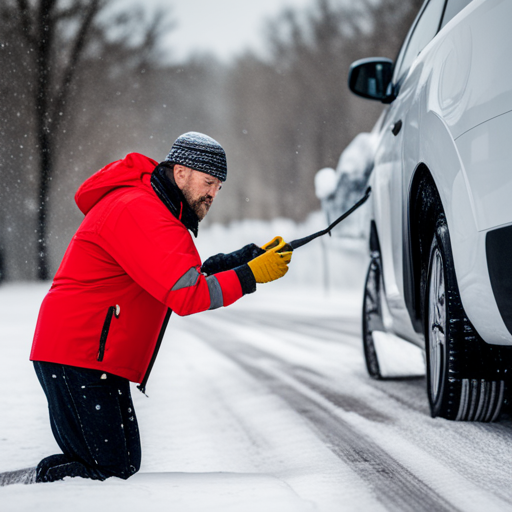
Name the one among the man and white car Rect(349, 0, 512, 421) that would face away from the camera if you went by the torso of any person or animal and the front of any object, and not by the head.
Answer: the white car

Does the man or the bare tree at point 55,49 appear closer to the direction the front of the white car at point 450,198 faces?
the bare tree

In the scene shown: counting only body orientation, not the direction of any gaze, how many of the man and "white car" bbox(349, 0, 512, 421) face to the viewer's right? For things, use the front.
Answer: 1

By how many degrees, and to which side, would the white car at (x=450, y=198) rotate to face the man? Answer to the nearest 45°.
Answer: approximately 135° to its left

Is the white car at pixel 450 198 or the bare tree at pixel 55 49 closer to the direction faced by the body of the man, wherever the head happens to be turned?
the white car

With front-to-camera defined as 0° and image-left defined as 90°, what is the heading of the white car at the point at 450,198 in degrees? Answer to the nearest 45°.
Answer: approximately 180°

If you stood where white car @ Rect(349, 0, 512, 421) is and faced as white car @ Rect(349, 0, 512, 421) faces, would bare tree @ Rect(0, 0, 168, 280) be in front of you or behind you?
in front

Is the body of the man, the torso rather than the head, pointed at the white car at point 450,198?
yes

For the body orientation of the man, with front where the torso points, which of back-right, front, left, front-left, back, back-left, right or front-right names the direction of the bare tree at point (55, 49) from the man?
left

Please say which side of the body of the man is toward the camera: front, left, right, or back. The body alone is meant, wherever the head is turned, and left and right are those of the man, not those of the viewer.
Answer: right
